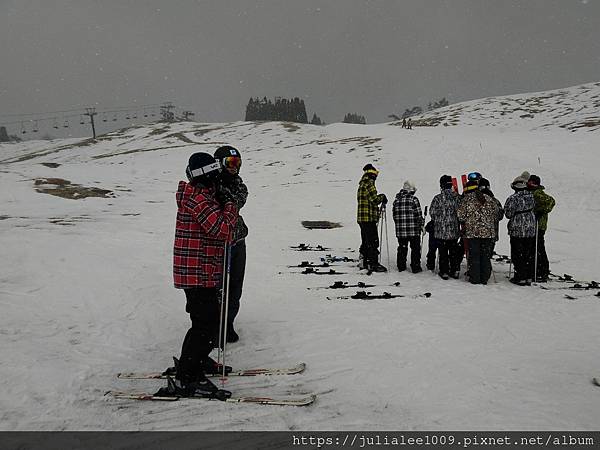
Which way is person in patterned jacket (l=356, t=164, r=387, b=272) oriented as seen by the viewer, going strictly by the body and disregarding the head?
to the viewer's right

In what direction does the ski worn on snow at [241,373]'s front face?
to the viewer's right

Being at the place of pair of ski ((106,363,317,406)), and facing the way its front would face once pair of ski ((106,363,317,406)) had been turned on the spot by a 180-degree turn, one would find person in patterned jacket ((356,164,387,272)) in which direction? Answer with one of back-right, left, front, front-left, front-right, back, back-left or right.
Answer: back-right

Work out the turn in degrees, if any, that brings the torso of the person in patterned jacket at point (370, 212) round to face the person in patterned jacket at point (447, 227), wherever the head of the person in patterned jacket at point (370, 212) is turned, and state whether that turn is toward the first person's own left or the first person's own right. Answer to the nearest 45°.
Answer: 0° — they already face them

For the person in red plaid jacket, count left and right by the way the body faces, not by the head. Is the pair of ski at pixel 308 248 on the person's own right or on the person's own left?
on the person's own left

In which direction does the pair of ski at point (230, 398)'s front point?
to the viewer's right

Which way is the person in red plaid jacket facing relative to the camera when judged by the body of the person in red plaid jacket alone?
to the viewer's right
